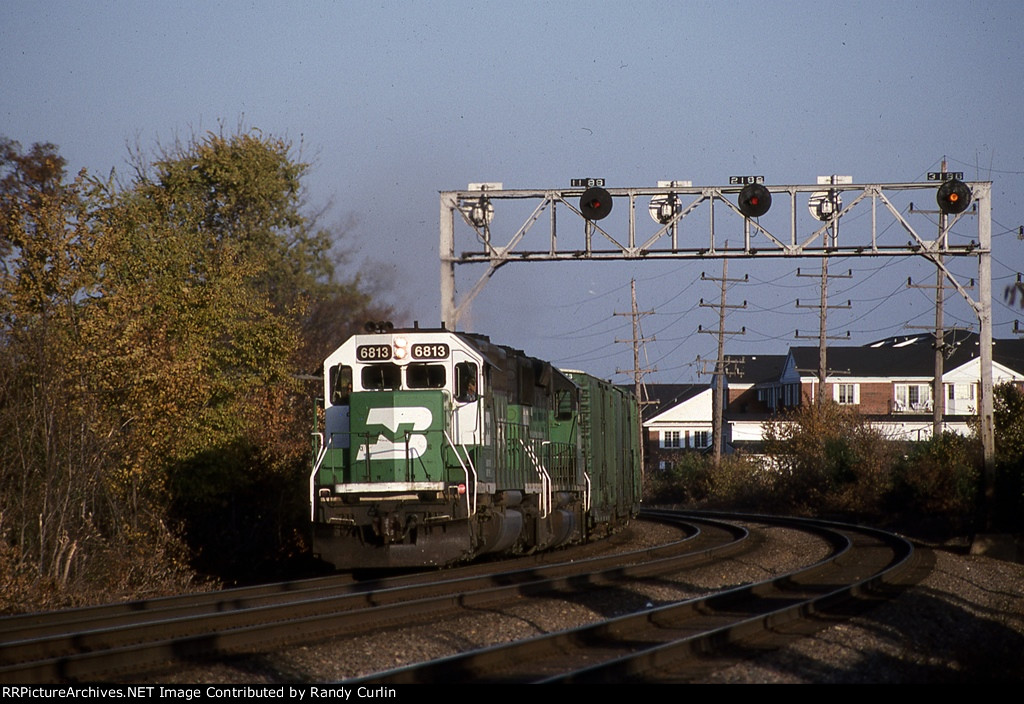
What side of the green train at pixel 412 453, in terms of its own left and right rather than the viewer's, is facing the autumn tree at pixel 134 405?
right

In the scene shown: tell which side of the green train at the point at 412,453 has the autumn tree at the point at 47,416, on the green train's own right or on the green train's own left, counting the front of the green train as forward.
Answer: on the green train's own right

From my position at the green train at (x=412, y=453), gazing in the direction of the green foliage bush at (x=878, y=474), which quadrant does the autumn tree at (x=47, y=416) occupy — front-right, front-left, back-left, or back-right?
back-left

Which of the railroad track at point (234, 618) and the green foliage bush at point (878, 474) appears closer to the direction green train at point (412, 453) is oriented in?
the railroad track

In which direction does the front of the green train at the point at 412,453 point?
toward the camera

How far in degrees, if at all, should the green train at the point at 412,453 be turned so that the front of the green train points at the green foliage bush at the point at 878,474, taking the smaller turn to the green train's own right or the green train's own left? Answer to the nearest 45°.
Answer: approximately 135° to the green train's own left

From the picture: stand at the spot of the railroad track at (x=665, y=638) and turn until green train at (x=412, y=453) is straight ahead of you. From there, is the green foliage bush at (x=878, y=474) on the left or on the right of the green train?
right

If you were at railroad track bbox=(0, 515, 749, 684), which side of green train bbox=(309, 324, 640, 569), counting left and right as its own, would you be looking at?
front
